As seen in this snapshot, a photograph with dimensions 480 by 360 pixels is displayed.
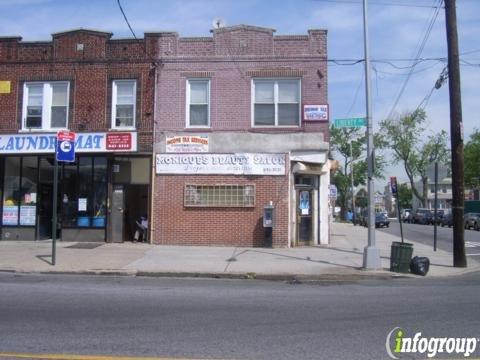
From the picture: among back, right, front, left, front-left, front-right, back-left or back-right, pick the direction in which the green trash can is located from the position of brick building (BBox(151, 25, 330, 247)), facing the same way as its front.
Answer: front-left

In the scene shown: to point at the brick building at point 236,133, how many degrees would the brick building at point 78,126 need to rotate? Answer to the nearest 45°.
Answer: approximately 90° to its left

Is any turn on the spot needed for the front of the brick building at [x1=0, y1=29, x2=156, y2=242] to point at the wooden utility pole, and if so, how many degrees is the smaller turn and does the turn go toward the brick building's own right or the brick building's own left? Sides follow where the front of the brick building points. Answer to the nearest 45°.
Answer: approximately 45° to the brick building's own left

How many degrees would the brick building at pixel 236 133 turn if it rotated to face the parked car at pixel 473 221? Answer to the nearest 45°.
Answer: approximately 135° to its left

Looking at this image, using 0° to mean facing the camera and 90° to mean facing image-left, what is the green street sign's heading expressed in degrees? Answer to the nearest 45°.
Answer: approximately 0°

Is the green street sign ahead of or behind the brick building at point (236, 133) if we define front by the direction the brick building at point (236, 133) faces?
ahead

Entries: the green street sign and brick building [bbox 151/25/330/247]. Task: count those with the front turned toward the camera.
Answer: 2

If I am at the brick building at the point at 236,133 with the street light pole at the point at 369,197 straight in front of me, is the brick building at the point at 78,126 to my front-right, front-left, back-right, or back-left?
back-right
